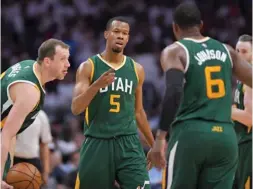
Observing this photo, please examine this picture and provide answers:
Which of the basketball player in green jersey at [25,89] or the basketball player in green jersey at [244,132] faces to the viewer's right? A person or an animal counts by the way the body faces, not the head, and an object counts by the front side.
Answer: the basketball player in green jersey at [25,89]

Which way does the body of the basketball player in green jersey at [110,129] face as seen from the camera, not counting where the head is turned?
toward the camera

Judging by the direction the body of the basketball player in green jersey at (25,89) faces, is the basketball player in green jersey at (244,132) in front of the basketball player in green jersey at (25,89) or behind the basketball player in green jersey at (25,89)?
in front

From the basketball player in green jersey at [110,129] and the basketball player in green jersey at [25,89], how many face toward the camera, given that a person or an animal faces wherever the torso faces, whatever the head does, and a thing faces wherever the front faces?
1

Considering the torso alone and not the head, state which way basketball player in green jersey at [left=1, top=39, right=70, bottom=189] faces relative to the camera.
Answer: to the viewer's right

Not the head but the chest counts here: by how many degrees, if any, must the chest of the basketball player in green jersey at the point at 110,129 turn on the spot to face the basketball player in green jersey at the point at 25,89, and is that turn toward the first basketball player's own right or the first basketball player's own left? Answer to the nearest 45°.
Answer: approximately 45° to the first basketball player's own right

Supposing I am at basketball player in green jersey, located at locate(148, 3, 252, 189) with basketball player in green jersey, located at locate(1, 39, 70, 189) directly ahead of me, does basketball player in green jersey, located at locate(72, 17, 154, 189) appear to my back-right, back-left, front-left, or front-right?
front-right

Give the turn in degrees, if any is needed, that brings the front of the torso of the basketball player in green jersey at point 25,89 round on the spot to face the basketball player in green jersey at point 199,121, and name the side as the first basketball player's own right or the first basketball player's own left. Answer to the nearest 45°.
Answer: approximately 45° to the first basketball player's own right

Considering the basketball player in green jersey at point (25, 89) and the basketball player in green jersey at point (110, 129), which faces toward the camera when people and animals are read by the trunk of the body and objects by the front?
the basketball player in green jersey at point (110, 129)

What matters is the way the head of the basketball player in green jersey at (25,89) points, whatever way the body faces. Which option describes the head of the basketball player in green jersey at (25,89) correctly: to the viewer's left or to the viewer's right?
to the viewer's right

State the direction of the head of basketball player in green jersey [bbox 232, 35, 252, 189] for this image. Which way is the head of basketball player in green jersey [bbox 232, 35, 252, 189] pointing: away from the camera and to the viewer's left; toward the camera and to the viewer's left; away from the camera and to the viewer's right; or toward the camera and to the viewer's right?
toward the camera and to the viewer's left

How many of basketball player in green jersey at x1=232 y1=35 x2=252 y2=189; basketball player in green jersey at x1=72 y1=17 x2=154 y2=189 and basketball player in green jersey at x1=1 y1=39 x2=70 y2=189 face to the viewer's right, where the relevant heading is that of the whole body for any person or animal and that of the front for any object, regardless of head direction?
1
